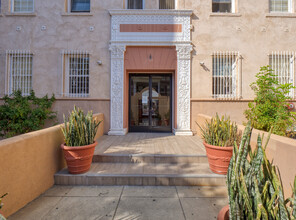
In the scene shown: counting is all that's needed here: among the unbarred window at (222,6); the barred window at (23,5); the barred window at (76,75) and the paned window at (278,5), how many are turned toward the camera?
4

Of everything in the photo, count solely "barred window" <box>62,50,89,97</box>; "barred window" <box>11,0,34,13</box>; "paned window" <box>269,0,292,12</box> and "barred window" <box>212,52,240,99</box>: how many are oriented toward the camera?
4

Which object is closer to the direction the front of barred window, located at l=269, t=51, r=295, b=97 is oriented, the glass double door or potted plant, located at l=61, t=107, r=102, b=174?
the potted plant

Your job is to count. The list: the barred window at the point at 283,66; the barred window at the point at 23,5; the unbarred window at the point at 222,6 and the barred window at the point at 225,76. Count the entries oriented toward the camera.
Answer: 4

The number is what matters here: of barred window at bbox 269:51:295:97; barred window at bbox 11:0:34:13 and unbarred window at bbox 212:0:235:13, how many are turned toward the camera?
3

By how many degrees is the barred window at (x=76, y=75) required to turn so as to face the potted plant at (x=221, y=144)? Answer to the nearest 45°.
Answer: approximately 45° to its left

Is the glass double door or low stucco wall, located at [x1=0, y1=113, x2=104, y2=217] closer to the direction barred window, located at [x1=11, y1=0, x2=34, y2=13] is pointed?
the low stucco wall

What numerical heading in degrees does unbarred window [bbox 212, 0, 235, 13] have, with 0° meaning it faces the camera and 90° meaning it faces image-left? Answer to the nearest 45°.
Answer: approximately 0°

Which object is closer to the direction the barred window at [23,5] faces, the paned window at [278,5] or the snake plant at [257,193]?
the snake plant

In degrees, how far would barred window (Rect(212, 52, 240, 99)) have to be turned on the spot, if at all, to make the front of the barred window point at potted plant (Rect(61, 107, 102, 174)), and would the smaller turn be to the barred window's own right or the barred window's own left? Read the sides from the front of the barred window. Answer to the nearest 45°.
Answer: approximately 45° to the barred window's own right

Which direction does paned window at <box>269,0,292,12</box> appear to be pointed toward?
toward the camera

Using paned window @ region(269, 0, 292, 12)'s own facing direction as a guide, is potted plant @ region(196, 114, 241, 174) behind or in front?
in front

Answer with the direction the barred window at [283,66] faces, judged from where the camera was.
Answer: facing the viewer

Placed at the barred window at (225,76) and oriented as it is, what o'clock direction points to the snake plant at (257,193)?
The snake plant is roughly at 12 o'clock from the barred window.
